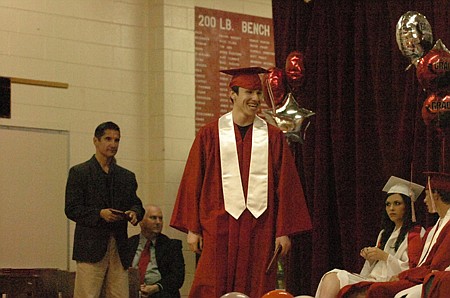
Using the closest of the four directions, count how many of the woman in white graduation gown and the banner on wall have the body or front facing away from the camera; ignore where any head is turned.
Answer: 0

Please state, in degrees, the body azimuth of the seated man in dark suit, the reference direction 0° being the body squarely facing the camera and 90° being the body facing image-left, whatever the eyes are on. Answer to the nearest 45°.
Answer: approximately 45°

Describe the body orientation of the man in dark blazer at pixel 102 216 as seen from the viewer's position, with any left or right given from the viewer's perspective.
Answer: facing the viewer and to the right of the viewer

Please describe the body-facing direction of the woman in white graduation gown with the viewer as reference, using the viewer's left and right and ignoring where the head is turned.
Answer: facing the viewer and to the left of the viewer

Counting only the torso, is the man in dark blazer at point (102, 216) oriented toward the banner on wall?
no

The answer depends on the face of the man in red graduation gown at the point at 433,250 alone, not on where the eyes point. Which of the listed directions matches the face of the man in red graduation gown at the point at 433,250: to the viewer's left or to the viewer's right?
to the viewer's left

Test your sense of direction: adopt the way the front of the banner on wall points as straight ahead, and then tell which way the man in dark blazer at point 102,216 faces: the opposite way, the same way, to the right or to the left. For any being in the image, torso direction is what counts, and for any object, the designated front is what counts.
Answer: the same way

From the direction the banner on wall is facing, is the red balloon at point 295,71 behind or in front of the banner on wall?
in front

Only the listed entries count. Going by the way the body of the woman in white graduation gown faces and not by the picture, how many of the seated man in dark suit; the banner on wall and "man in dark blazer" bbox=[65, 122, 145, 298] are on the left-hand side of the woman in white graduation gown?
0
